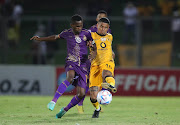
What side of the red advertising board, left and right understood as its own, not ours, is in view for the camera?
front

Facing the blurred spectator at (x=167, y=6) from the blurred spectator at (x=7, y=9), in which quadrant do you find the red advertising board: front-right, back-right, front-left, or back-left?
front-right

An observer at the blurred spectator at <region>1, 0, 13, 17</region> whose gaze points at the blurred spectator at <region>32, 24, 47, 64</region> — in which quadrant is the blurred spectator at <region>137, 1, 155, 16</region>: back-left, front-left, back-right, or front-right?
front-left

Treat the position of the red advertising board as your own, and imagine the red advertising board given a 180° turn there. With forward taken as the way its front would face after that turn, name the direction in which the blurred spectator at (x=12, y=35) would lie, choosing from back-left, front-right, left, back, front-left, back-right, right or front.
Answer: left

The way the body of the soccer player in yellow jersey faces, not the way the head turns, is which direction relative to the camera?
toward the camera

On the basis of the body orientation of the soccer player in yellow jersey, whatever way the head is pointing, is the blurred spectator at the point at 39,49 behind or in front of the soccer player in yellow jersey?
behind

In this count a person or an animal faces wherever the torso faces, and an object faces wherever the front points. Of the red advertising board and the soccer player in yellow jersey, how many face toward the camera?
2

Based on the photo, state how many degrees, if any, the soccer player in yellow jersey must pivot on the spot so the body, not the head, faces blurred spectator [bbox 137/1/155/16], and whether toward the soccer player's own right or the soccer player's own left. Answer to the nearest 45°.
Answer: approximately 180°
